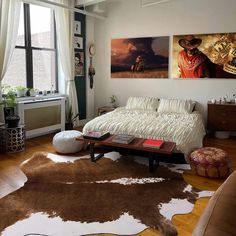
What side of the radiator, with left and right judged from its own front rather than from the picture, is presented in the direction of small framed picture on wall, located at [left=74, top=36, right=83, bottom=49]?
left

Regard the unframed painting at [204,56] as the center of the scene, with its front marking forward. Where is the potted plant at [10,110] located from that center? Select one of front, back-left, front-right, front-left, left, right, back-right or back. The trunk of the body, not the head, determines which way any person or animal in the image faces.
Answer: front-right

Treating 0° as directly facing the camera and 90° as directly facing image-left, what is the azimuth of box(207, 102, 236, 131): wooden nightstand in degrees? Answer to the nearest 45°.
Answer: approximately 0°

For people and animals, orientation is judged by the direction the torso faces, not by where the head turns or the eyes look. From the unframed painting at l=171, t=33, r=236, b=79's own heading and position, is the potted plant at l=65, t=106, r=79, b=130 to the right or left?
on its right

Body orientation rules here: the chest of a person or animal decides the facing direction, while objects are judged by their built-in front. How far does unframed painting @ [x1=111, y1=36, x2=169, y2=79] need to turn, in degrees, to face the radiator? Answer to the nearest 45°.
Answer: approximately 45° to its right

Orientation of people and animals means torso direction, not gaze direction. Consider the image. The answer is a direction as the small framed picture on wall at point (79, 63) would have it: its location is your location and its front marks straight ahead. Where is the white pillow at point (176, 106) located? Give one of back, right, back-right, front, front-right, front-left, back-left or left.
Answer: front-left
